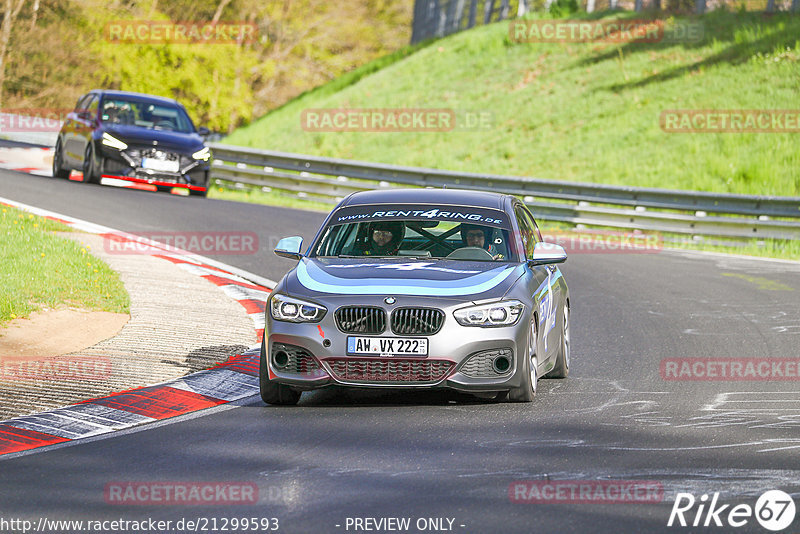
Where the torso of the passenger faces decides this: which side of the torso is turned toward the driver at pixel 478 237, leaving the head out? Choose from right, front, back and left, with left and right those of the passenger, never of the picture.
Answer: left

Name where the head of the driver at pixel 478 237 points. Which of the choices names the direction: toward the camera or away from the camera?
toward the camera

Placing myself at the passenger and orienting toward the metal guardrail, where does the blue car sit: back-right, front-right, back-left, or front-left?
front-left

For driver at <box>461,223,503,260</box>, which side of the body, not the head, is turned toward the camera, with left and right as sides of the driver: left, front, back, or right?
front

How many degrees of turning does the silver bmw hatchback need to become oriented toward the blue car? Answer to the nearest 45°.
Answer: approximately 180°

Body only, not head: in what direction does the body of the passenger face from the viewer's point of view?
toward the camera

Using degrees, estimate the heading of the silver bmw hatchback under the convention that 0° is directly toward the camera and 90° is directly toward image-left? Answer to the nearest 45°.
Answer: approximately 0°

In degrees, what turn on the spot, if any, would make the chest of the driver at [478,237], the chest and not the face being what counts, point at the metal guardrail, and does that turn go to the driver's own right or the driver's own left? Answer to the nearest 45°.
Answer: approximately 180°

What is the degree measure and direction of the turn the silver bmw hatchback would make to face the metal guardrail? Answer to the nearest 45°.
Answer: approximately 180°

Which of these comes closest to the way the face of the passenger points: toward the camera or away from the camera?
toward the camera

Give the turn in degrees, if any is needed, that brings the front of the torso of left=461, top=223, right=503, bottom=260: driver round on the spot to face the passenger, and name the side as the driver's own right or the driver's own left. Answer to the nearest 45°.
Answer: approximately 90° to the driver's own right

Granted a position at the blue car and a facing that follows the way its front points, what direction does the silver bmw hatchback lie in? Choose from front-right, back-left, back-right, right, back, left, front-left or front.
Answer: front-right

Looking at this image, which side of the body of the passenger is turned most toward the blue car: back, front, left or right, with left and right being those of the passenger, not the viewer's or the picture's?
back
